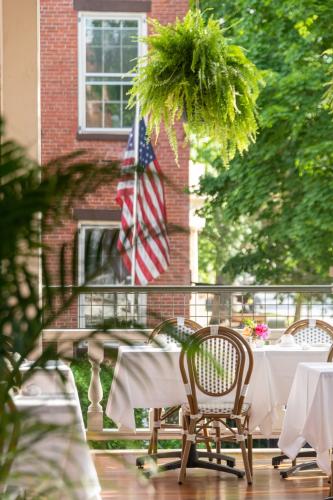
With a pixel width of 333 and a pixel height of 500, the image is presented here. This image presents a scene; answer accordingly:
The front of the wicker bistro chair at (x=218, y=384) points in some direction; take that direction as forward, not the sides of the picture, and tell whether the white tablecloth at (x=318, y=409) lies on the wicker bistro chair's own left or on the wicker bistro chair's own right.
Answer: on the wicker bistro chair's own right

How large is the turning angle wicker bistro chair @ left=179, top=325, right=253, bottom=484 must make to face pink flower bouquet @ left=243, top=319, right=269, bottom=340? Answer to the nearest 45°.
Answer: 0° — it already faces it

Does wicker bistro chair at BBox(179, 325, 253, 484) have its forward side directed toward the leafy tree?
yes

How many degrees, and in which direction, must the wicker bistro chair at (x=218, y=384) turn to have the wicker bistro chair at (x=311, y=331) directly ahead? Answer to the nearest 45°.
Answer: approximately 45° to its right

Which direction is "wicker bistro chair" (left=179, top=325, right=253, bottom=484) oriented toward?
away from the camera
